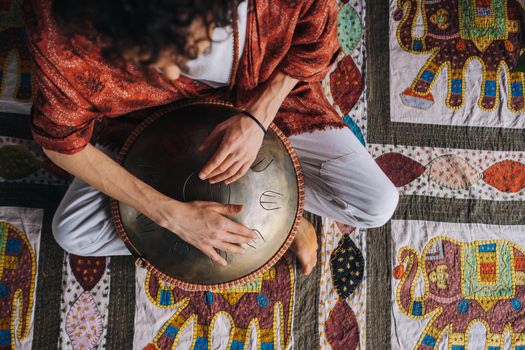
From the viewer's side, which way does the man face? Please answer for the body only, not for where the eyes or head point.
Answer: toward the camera
